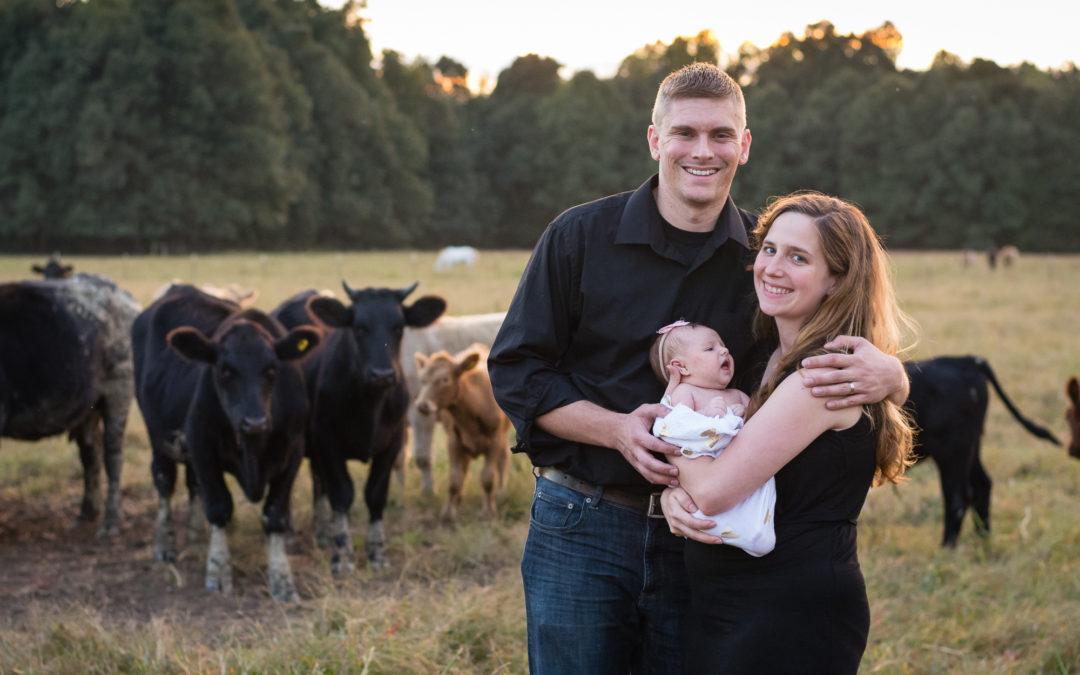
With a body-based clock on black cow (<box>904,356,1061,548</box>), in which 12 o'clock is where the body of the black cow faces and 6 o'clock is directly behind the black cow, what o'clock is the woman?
The woman is roughly at 9 o'clock from the black cow.

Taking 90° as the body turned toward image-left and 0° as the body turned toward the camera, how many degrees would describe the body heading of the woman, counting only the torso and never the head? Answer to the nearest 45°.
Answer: approximately 90°

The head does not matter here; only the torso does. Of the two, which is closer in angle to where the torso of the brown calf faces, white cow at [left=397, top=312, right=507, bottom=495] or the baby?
the baby

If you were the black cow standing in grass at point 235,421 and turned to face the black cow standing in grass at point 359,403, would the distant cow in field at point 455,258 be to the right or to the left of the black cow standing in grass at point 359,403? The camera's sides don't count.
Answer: left

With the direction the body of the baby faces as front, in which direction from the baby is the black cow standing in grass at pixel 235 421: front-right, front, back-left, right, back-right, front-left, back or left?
back

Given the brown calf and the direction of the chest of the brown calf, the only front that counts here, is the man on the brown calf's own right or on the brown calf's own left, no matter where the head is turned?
on the brown calf's own left

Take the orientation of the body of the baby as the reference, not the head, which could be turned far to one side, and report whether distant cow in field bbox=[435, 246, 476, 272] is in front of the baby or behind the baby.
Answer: behind

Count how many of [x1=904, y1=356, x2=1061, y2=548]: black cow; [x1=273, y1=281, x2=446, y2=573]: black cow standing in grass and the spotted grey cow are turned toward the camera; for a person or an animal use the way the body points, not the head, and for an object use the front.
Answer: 1

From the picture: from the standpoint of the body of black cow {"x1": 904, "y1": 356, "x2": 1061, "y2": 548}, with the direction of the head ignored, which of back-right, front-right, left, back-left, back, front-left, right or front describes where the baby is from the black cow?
left

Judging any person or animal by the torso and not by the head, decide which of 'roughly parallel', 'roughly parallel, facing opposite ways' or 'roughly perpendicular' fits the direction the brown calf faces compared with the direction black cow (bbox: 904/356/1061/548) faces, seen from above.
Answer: roughly perpendicular

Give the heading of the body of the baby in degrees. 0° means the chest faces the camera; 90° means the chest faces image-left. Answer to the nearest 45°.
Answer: approximately 315°

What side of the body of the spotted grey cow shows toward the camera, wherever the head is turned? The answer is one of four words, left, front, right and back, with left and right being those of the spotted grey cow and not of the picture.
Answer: left
